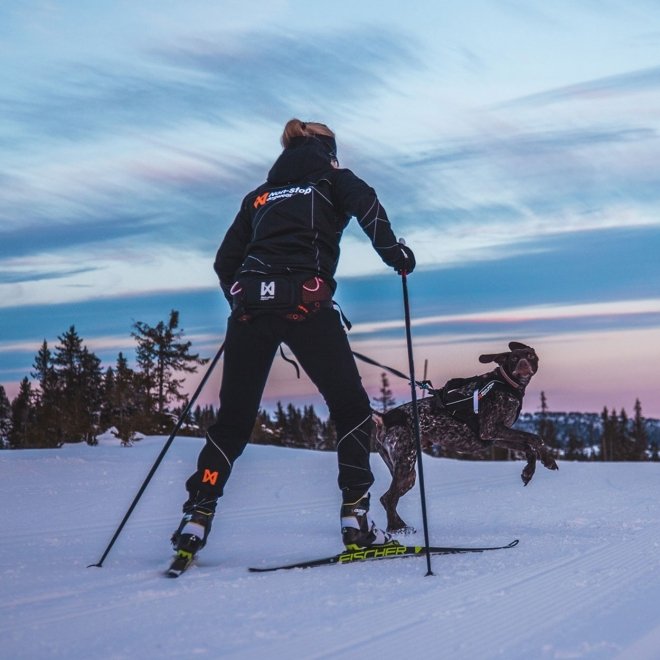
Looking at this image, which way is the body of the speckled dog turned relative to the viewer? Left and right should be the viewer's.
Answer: facing to the right of the viewer
